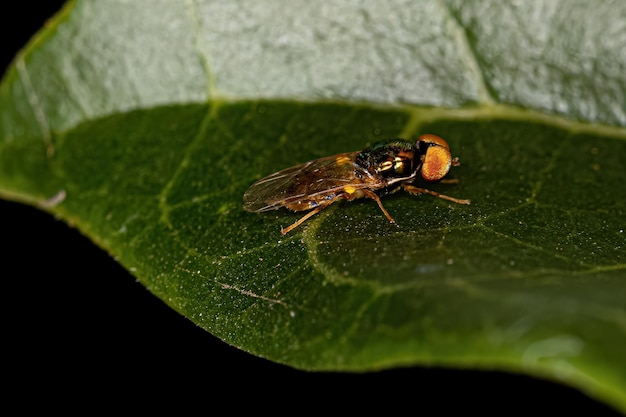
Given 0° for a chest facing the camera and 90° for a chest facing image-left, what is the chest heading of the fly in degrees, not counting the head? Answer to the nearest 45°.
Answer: approximately 270°
